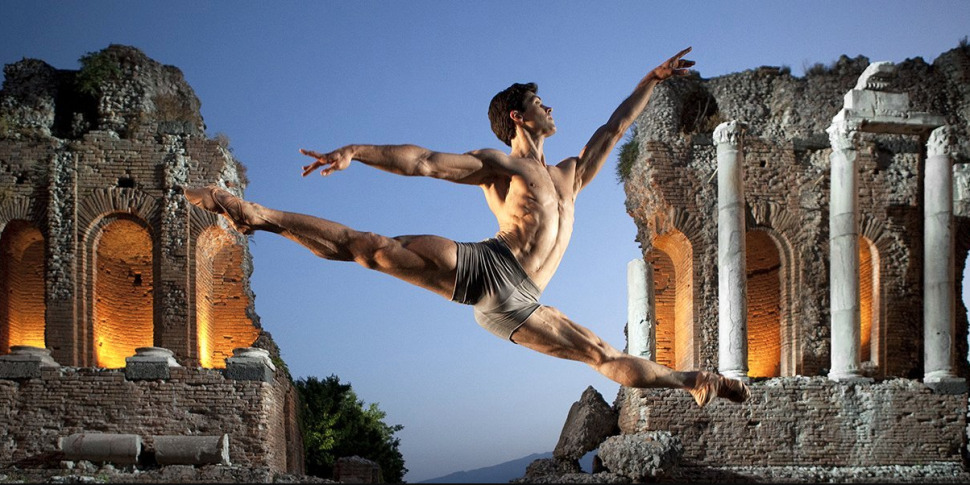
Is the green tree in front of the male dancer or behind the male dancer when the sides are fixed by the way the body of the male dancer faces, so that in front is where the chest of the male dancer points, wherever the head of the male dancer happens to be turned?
behind

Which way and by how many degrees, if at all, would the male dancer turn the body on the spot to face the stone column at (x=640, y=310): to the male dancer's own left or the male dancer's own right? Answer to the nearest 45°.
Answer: approximately 135° to the male dancer's own left

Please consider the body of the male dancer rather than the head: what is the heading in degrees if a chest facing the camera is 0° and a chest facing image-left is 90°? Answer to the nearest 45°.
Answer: approximately 315°

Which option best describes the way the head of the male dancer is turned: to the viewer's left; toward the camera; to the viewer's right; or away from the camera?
to the viewer's right

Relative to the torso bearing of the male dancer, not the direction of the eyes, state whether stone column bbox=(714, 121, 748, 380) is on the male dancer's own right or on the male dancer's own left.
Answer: on the male dancer's own left

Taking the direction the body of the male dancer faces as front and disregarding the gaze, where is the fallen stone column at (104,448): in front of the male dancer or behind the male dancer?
behind

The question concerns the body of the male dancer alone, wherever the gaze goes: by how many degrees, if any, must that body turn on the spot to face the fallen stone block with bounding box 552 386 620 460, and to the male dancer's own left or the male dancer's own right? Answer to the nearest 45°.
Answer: approximately 135° to the male dancer's own left

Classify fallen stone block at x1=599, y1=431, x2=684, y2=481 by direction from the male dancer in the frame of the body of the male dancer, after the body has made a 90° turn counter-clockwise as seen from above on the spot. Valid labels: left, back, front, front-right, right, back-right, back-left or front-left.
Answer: front-left
